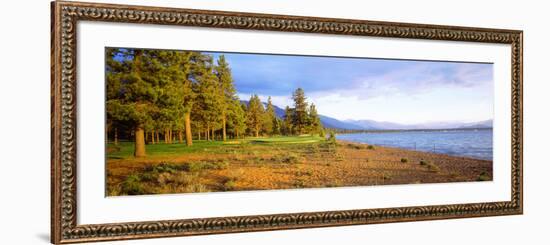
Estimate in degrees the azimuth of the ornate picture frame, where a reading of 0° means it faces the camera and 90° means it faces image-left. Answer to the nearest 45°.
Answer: approximately 315°
